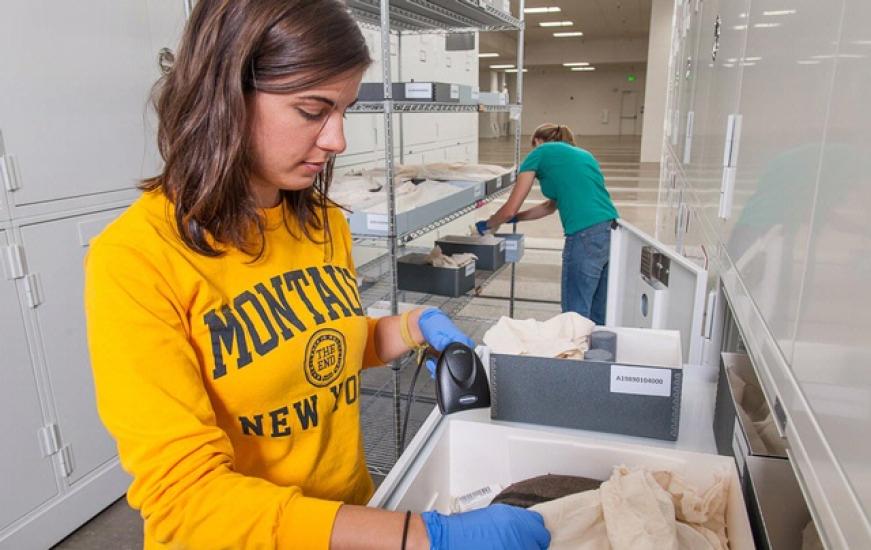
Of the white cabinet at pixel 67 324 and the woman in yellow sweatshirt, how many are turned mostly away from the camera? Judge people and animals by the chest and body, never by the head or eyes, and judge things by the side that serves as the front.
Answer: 0

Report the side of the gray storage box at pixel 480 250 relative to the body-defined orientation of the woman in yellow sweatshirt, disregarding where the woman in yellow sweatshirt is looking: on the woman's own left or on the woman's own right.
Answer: on the woman's own left

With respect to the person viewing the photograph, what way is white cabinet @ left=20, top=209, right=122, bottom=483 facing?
facing the viewer and to the right of the viewer

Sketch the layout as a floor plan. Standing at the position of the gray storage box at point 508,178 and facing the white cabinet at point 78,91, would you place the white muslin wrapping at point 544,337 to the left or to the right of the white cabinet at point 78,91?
left

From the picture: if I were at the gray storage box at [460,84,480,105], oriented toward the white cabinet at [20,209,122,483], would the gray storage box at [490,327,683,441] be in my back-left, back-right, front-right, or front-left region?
front-left

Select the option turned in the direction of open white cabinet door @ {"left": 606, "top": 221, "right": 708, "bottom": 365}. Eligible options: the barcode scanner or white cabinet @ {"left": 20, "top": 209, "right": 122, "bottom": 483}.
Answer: white cabinet @ {"left": 20, "top": 209, "right": 122, "bottom": 483}

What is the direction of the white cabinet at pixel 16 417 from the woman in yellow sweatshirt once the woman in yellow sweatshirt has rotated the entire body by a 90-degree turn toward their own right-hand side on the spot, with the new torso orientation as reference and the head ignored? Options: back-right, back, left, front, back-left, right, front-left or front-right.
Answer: right

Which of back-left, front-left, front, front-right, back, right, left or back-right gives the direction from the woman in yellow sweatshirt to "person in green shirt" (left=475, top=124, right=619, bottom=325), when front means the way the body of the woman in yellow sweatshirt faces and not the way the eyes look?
left

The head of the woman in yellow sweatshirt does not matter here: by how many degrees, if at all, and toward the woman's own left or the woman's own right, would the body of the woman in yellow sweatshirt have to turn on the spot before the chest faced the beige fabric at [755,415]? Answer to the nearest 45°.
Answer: approximately 45° to the woman's own left

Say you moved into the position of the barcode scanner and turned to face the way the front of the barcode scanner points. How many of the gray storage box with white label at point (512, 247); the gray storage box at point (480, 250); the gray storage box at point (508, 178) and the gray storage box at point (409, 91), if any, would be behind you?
4

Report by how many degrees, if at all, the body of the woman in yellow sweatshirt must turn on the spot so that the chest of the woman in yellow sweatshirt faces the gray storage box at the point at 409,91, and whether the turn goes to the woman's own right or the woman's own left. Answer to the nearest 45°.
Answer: approximately 135° to the woman's own left

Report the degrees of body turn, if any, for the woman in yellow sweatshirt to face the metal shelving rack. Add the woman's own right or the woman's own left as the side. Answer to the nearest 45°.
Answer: approximately 135° to the woman's own left

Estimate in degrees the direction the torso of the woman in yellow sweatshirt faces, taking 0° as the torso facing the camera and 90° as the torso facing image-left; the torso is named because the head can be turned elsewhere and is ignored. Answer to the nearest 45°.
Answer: approximately 315°

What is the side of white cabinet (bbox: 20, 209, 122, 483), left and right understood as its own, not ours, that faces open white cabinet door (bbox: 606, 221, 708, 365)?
front

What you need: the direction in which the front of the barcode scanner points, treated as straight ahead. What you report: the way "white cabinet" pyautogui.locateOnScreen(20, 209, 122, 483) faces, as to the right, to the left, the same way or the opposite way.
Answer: to the left

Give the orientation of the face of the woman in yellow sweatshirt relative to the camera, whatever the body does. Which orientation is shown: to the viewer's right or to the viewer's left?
to the viewer's right

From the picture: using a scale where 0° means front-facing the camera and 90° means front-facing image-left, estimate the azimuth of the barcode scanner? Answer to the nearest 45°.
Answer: approximately 0°
